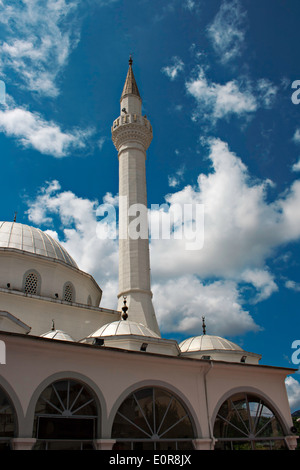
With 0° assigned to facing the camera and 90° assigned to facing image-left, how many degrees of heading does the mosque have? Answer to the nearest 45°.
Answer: approximately 0°
